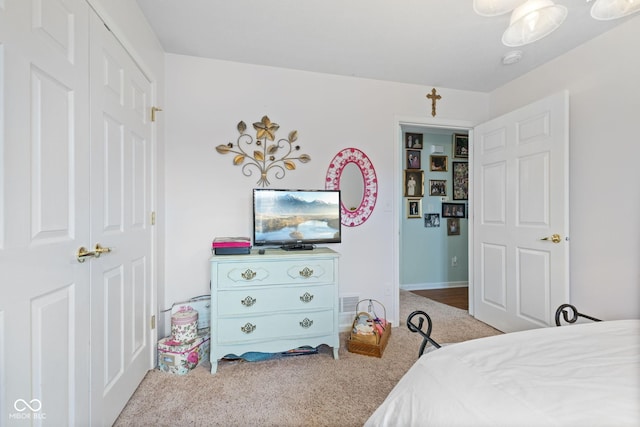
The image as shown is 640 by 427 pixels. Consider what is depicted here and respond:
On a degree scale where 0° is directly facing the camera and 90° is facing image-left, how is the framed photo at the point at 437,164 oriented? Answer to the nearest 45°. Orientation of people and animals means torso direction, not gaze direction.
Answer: approximately 0°

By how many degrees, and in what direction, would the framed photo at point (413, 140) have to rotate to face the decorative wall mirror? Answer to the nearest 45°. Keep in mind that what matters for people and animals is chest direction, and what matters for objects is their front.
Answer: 0° — it already faces it

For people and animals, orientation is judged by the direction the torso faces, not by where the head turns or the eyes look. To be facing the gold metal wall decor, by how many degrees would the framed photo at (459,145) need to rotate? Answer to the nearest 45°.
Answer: approximately 90° to its right

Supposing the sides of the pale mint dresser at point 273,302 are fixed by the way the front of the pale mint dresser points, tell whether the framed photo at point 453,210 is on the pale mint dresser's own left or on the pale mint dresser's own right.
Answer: on the pale mint dresser's own left

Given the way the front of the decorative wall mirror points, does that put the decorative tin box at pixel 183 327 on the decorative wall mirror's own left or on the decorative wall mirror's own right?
on the decorative wall mirror's own right

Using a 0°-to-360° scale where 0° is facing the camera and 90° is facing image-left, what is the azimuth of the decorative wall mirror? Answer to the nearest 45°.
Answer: approximately 0°

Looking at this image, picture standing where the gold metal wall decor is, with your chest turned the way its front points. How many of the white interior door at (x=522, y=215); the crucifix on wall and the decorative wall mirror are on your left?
3
